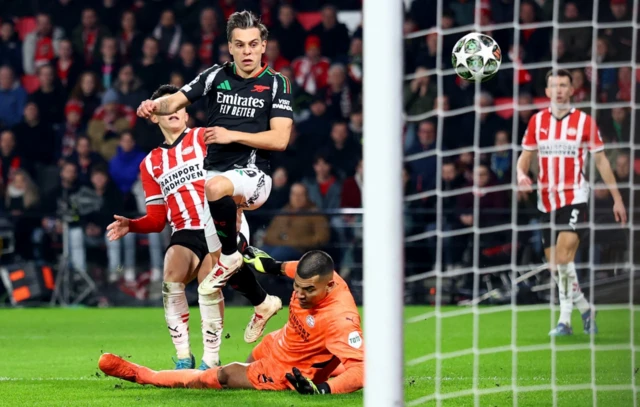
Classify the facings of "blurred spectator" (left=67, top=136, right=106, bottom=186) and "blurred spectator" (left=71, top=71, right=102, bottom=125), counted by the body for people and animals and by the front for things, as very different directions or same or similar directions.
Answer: same or similar directions

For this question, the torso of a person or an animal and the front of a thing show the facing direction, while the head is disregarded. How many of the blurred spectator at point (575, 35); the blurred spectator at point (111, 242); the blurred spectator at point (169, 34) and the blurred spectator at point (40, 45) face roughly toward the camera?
4

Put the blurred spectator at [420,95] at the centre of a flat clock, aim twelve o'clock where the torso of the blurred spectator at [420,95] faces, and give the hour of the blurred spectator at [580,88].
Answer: the blurred spectator at [580,88] is roughly at 9 o'clock from the blurred spectator at [420,95].

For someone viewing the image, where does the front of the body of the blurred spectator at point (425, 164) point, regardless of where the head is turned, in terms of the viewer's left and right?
facing the viewer

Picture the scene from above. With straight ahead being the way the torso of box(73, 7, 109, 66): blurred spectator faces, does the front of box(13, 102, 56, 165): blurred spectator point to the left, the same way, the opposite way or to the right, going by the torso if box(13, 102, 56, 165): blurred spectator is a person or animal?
the same way

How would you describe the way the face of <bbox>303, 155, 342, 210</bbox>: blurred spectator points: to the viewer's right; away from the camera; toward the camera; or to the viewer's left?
toward the camera

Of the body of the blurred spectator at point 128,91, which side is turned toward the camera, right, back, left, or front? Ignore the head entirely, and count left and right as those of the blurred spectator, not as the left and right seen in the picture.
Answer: front

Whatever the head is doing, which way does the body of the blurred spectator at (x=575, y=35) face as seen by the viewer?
toward the camera

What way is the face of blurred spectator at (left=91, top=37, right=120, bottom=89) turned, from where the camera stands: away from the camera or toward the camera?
toward the camera

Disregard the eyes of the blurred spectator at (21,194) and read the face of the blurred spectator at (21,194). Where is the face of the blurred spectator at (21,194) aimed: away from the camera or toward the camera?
toward the camera

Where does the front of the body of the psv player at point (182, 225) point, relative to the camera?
toward the camera

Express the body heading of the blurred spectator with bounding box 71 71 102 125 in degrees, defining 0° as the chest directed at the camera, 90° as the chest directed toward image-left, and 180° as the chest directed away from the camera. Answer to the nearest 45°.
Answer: approximately 0°

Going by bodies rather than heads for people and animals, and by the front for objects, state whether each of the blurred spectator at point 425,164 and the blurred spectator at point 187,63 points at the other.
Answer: no

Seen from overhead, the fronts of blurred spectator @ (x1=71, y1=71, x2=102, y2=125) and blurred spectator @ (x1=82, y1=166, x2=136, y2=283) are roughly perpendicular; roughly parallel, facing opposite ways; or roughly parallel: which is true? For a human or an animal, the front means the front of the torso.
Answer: roughly parallel
